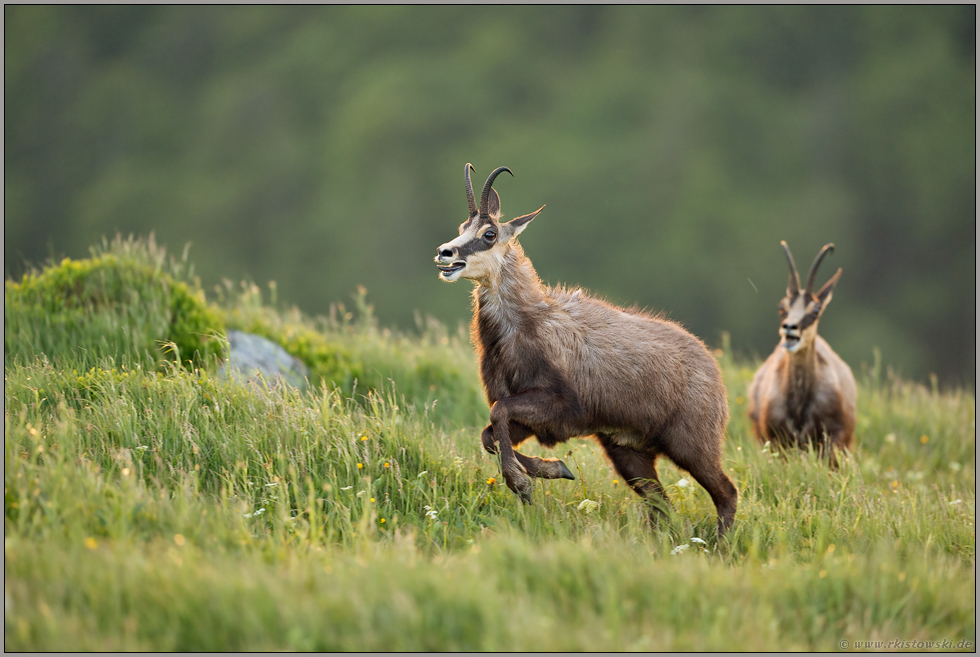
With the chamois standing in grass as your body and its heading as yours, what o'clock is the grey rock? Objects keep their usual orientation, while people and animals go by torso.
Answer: The grey rock is roughly at 2 o'clock from the chamois standing in grass.

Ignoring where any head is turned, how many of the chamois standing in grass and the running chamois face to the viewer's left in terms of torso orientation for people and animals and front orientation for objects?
1

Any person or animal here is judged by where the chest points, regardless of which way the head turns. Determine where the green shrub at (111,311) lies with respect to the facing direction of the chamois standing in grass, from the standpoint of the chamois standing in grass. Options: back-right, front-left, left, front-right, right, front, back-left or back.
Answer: front-right

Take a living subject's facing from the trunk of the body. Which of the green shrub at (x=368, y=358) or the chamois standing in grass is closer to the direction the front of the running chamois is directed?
the green shrub

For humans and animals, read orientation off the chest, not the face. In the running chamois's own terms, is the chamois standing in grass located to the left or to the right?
on its right

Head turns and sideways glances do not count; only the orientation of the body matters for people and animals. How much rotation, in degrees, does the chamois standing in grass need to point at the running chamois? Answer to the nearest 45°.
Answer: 0° — it already faces it

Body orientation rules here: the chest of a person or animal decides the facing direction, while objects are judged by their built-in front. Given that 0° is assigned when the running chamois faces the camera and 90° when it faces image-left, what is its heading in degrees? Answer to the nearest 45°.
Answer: approximately 90°

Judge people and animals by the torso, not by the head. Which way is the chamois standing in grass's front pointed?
toward the camera

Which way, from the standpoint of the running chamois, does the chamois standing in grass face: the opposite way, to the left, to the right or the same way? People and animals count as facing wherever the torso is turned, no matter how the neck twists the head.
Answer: to the left

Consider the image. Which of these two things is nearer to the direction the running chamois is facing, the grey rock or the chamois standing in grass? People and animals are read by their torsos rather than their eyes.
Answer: the grey rock

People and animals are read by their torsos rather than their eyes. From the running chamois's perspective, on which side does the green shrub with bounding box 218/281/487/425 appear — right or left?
on its right

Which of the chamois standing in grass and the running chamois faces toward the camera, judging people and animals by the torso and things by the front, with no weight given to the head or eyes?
the chamois standing in grass
